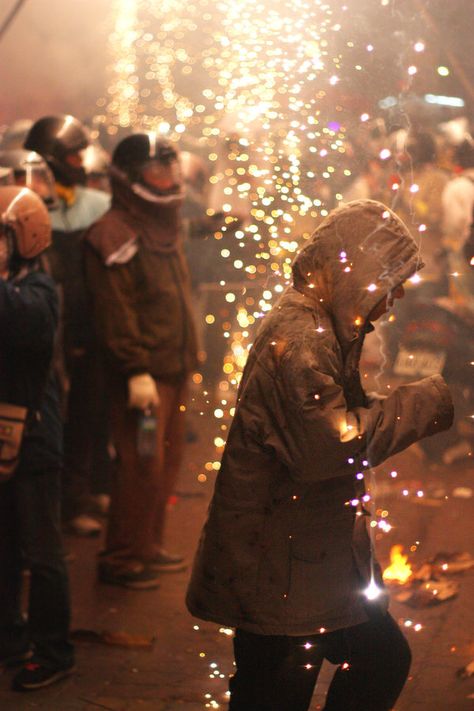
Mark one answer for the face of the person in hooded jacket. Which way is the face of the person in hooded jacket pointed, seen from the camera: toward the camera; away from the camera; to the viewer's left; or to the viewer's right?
to the viewer's right

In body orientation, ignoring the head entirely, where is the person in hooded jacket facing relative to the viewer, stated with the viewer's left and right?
facing to the right of the viewer

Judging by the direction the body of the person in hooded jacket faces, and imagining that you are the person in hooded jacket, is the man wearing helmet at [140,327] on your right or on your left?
on your left

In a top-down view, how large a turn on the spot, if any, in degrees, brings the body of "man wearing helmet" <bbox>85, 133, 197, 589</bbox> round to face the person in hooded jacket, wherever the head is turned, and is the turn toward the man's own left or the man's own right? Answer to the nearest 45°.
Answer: approximately 45° to the man's own right

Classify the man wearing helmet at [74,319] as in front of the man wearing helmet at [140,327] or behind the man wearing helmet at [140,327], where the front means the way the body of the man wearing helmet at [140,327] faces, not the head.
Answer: behind
